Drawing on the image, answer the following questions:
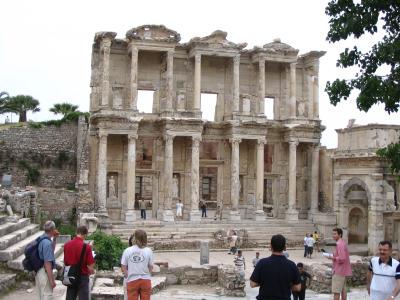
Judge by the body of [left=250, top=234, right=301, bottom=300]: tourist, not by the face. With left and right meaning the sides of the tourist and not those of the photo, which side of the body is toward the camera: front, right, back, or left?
back

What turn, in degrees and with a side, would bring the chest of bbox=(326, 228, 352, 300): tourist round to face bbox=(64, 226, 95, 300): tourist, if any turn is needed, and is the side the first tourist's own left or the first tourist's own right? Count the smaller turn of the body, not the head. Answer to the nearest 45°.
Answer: approximately 45° to the first tourist's own left

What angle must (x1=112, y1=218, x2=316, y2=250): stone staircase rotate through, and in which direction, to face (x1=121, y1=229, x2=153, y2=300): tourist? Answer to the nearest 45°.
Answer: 0° — it already faces them

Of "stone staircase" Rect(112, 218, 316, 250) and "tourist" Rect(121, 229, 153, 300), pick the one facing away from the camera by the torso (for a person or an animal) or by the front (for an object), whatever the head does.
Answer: the tourist

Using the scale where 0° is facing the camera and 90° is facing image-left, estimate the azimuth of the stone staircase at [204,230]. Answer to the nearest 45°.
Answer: approximately 0°

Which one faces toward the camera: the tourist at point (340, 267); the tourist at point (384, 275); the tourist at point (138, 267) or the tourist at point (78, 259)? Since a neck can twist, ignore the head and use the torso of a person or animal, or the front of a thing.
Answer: the tourist at point (384, 275)

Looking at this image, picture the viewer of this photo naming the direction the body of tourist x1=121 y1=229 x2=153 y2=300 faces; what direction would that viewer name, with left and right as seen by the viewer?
facing away from the viewer

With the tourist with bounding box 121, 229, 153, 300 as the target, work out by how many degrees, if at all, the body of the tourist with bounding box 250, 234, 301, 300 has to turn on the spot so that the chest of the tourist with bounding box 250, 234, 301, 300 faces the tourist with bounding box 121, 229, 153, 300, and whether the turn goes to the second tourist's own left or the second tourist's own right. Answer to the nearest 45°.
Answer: approximately 45° to the second tourist's own left

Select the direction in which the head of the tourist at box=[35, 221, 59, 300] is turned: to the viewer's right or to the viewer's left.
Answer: to the viewer's right

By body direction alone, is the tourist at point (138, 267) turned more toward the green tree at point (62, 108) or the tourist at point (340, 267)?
the green tree

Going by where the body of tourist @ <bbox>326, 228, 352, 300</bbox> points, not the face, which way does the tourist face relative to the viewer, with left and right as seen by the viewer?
facing to the left of the viewer

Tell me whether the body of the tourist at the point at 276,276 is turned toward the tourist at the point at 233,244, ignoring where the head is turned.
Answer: yes

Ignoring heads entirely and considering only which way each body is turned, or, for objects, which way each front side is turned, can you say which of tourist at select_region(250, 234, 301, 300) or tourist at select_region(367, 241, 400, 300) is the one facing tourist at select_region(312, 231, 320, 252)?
tourist at select_region(250, 234, 301, 300)
